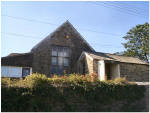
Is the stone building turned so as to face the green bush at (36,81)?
yes

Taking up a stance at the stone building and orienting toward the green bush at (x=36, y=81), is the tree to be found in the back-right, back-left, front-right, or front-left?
back-left

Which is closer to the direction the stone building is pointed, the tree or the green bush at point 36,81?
the green bush

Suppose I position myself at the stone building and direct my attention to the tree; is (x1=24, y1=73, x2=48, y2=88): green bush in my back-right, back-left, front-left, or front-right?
back-right

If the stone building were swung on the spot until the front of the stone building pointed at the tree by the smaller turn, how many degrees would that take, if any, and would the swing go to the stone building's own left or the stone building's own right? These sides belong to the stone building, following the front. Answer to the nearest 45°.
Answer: approximately 135° to the stone building's own left

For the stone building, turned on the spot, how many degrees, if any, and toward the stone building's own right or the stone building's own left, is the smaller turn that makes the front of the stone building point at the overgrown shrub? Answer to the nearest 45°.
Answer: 0° — it already faces it

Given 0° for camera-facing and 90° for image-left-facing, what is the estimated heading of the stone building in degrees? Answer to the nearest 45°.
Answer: approximately 0°
